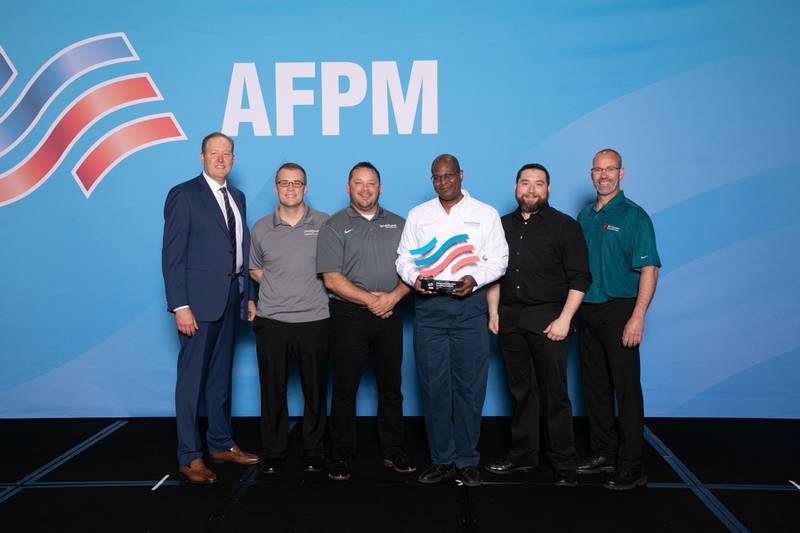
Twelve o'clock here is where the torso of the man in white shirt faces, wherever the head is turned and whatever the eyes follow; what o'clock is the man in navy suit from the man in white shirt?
The man in navy suit is roughly at 3 o'clock from the man in white shirt.

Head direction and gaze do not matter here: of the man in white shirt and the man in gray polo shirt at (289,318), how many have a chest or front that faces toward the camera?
2

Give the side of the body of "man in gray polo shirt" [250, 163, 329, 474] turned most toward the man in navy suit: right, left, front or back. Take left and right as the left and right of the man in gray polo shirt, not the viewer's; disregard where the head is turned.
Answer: right

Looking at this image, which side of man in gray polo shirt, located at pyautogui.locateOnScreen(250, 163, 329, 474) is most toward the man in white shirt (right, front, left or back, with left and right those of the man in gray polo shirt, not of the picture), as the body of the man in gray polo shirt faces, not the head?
left

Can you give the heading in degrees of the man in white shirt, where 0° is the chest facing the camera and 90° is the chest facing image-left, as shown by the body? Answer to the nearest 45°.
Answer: approximately 0°

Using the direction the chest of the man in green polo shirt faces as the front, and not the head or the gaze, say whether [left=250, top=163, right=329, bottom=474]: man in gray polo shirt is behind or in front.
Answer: in front

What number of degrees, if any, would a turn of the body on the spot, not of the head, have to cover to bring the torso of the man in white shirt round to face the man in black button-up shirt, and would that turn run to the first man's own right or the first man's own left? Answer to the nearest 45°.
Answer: approximately 90° to the first man's own left

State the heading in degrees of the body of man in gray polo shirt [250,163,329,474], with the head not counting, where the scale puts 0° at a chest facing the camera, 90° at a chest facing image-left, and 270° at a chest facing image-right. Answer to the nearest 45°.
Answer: approximately 0°
